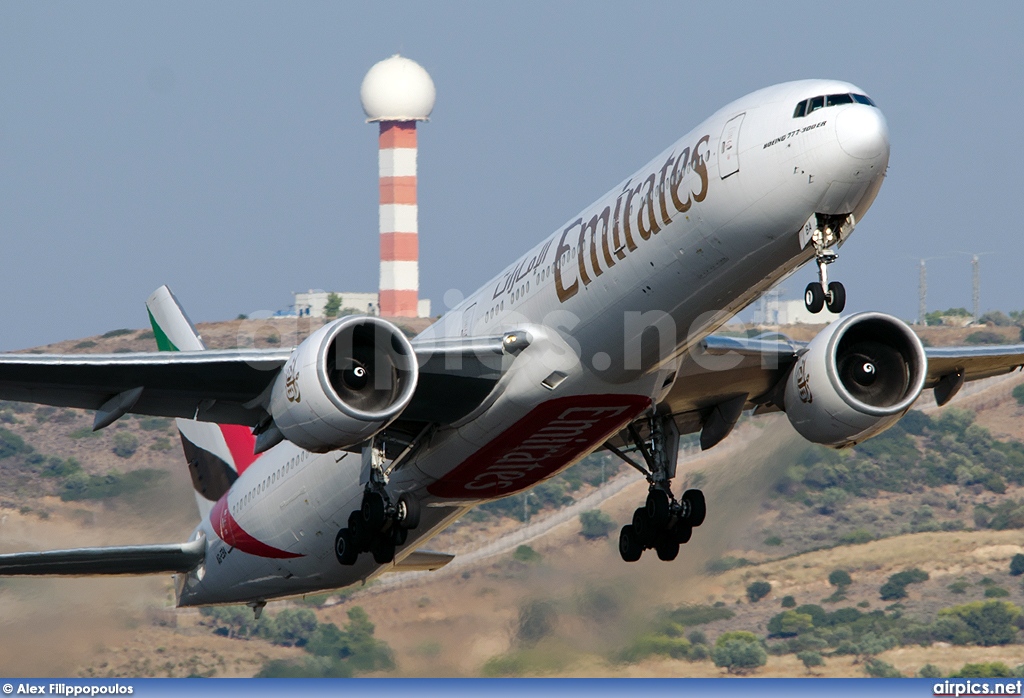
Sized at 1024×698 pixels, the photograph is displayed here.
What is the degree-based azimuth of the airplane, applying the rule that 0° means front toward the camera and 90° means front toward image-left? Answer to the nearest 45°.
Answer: approximately 315°
